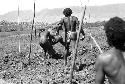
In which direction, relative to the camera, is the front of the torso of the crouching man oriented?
to the viewer's right

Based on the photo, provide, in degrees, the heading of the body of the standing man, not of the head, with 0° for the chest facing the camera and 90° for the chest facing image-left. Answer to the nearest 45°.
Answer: approximately 180°

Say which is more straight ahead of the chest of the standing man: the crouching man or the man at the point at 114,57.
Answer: the crouching man

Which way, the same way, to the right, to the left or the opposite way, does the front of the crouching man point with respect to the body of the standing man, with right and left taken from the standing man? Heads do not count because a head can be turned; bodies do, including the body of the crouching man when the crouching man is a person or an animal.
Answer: to the right

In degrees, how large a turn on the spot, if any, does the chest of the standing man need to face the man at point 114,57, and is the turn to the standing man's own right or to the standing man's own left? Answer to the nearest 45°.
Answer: approximately 180°

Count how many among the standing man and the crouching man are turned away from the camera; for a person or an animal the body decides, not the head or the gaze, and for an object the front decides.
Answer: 1
